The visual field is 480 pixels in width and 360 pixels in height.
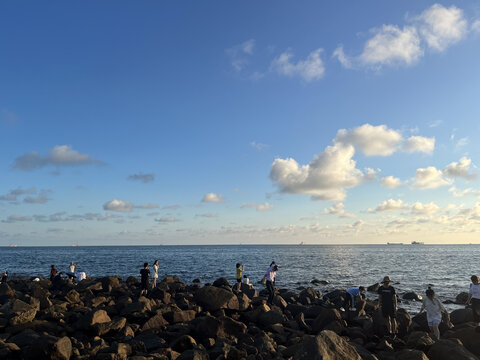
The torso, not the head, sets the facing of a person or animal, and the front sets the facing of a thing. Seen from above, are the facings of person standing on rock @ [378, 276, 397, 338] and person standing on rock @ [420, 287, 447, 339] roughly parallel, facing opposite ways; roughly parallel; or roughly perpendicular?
roughly parallel

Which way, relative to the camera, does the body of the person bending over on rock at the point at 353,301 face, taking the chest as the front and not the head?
to the viewer's right

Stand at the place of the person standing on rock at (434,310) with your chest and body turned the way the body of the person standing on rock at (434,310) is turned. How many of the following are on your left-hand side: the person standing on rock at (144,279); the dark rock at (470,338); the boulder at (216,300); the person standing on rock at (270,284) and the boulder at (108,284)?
1

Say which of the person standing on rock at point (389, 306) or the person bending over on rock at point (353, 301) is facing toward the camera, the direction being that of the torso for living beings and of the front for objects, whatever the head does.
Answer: the person standing on rock

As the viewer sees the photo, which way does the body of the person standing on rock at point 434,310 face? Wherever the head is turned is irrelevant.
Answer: toward the camera

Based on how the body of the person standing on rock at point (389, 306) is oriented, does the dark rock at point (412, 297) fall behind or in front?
behind

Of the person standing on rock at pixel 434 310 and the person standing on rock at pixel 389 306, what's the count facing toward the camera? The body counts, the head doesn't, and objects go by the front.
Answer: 2

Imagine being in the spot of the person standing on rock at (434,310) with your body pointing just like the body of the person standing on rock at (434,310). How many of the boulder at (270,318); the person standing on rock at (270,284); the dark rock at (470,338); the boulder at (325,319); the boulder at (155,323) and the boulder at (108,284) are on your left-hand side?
1
